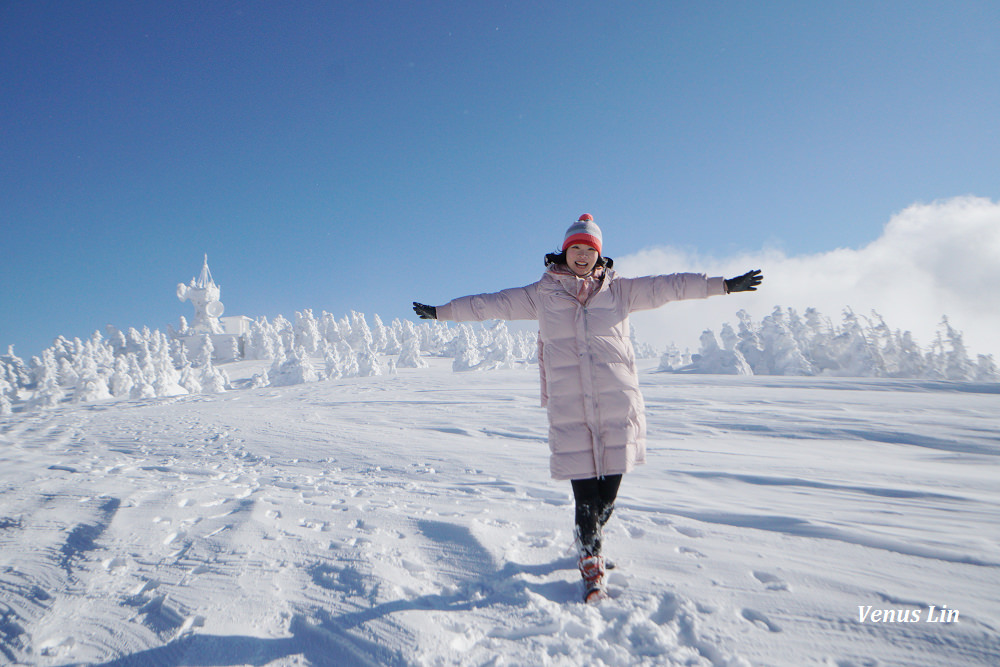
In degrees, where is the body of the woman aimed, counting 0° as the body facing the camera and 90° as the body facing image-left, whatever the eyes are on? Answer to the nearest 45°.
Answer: approximately 0°
